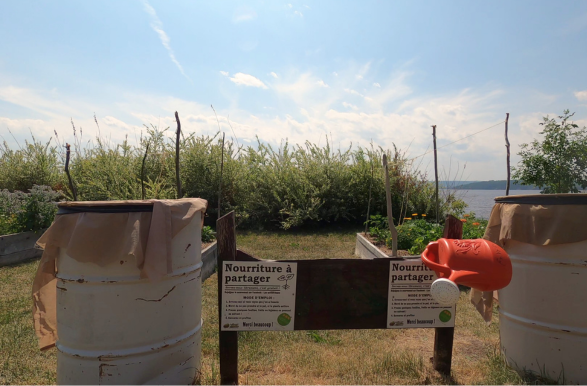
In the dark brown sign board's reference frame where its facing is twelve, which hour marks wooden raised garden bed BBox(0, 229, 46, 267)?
The wooden raised garden bed is roughly at 4 o'clock from the dark brown sign board.

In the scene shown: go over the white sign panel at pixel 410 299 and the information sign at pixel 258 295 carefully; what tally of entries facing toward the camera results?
2

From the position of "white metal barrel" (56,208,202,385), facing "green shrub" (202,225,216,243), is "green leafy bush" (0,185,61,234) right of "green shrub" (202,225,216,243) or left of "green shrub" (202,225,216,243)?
left

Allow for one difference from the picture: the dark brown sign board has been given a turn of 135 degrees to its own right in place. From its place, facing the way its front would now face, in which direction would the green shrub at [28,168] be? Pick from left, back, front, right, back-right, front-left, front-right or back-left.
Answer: front

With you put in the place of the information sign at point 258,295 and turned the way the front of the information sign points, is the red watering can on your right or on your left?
on your left

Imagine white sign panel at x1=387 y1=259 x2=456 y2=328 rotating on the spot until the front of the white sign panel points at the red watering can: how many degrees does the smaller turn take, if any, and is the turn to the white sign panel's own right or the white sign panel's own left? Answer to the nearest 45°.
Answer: approximately 45° to the white sign panel's own left

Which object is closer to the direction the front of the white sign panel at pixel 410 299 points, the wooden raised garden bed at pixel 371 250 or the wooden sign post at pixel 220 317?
the wooden sign post

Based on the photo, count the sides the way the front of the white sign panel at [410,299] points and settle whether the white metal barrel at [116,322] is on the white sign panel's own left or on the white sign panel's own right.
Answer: on the white sign panel's own right

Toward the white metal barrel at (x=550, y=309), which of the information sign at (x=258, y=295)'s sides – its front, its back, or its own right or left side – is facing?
left
